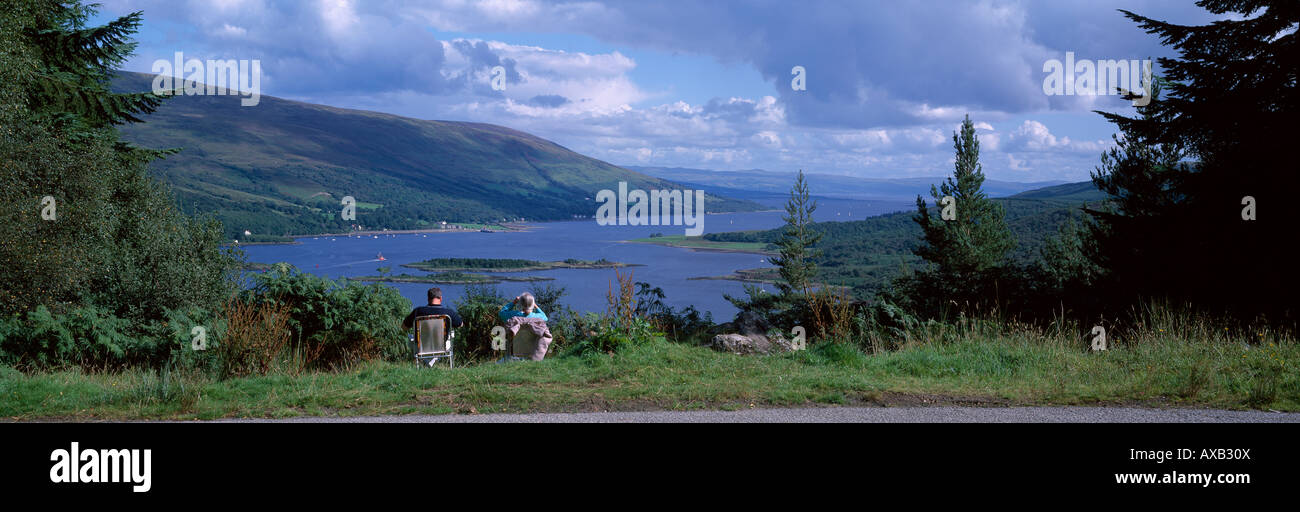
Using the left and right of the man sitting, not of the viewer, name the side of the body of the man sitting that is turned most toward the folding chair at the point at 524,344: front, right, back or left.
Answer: right

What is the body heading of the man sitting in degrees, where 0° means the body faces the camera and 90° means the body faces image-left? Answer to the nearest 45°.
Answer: approximately 180°

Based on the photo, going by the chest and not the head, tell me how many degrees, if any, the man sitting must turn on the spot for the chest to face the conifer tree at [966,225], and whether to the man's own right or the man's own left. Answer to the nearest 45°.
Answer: approximately 45° to the man's own right

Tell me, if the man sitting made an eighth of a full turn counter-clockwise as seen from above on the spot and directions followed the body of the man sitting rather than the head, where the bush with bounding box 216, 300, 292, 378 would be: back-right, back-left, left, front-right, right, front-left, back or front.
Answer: left

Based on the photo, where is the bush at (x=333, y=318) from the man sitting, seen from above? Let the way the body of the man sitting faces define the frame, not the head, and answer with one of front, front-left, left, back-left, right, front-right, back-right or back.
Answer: front-left

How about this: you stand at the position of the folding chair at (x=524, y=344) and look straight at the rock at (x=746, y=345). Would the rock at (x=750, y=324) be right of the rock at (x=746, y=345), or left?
left

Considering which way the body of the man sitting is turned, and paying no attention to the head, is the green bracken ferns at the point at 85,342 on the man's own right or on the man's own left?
on the man's own left

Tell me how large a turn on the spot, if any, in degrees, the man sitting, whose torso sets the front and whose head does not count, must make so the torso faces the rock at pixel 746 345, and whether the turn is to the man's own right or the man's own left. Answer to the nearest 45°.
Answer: approximately 90° to the man's own right

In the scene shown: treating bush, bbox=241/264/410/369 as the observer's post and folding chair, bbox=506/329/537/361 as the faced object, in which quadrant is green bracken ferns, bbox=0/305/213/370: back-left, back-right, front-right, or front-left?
back-right
